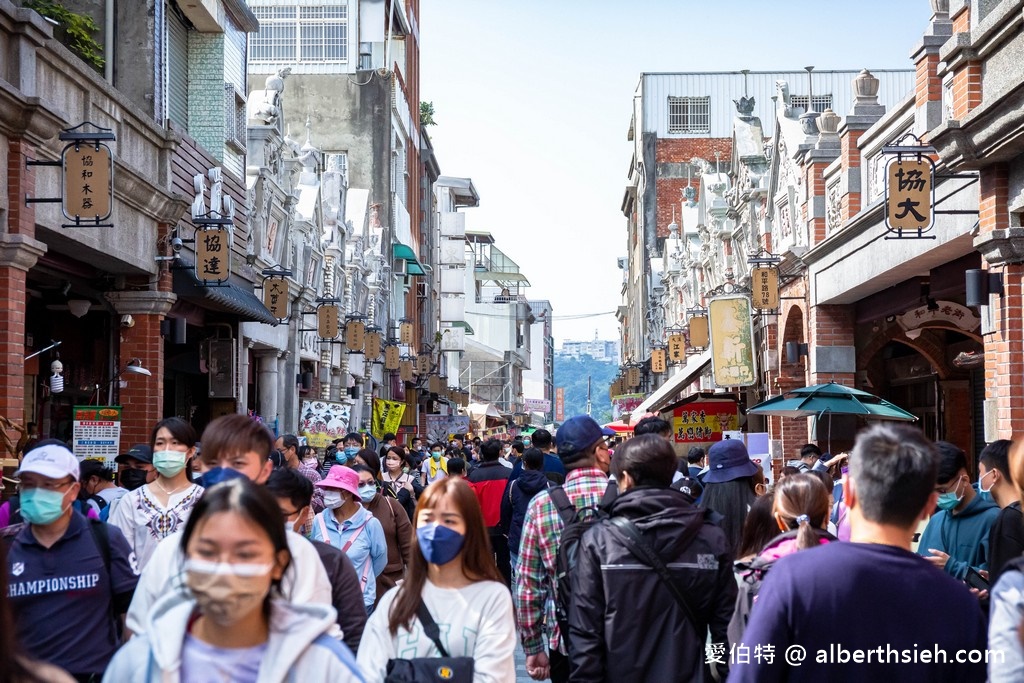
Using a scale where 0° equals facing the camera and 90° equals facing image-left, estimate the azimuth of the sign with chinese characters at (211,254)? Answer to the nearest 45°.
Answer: approximately 0°

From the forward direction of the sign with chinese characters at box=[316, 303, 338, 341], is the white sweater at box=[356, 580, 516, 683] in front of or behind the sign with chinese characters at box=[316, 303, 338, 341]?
in front

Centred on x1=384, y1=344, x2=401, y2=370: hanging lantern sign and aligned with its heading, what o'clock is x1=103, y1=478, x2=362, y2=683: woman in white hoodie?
The woman in white hoodie is roughly at 12 o'clock from the hanging lantern sign.

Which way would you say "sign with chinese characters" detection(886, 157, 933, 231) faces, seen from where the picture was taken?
facing the viewer

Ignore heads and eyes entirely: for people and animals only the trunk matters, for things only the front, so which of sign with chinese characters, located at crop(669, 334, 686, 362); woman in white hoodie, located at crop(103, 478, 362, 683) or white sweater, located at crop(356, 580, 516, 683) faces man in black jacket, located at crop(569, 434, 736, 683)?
the sign with chinese characters

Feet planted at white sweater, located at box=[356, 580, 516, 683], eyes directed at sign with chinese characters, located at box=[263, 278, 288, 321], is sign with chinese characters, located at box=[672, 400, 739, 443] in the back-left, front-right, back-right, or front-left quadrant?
front-right

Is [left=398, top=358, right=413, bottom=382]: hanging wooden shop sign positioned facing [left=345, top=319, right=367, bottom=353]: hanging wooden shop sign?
yes

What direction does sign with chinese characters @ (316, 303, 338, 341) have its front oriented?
toward the camera

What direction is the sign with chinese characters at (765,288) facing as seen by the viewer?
toward the camera

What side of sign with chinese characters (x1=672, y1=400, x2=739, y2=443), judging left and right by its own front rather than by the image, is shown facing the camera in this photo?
front

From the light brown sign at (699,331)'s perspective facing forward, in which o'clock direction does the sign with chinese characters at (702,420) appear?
The sign with chinese characters is roughly at 12 o'clock from the light brown sign.

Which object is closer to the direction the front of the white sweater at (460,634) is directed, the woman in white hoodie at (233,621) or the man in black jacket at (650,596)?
the woman in white hoodie

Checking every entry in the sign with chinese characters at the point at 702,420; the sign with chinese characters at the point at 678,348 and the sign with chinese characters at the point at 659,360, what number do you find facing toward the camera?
3

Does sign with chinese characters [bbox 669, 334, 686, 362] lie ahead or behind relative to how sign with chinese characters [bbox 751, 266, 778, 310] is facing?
behind

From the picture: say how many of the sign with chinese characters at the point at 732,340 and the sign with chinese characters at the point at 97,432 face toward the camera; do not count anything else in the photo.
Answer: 2

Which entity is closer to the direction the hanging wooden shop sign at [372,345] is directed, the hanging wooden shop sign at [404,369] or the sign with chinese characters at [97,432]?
the sign with chinese characters
